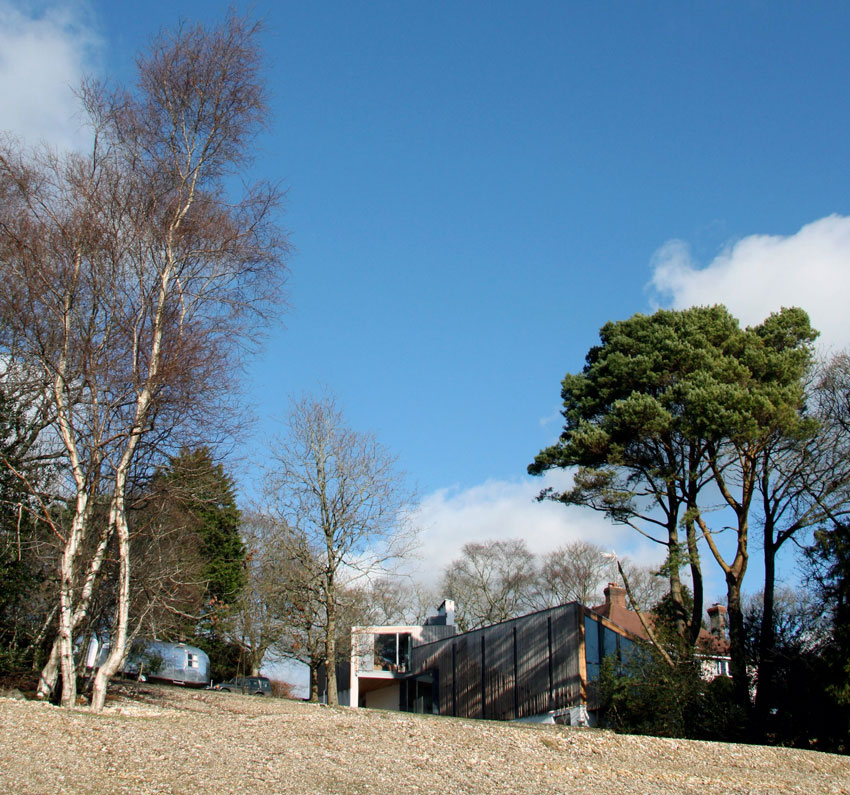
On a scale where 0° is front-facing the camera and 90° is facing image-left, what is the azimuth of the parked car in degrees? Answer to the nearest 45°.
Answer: approximately 90°

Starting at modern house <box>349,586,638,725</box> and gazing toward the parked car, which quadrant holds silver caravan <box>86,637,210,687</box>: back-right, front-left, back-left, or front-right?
front-left

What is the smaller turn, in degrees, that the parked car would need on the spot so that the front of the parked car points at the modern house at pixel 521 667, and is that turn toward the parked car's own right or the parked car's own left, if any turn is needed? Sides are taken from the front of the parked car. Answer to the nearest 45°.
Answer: approximately 135° to the parked car's own left

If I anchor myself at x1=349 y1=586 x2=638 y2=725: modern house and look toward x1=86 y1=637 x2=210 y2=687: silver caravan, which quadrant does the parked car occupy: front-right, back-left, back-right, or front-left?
front-right

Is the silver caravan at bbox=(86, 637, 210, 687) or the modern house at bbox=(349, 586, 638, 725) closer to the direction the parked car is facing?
the silver caravan
